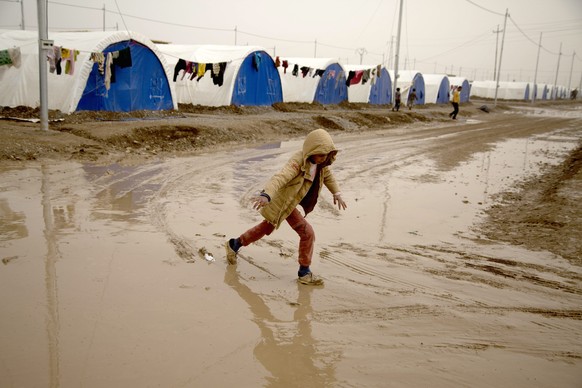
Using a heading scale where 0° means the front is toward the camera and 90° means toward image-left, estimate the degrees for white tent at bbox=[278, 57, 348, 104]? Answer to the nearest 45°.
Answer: approximately 315°

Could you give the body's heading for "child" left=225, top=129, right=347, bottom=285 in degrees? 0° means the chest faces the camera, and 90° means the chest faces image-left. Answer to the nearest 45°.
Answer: approximately 315°

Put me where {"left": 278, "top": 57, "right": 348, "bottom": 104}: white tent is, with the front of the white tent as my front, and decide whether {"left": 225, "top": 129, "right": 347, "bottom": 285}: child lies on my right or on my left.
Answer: on my right

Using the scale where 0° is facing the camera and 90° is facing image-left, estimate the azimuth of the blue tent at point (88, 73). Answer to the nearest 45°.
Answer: approximately 315°

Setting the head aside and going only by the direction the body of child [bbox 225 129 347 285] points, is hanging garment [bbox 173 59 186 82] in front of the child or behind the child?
behind

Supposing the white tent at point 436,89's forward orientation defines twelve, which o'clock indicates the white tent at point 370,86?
the white tent at point 370,86 is roughly at 2 o'clock from the white tent at point 436,89.

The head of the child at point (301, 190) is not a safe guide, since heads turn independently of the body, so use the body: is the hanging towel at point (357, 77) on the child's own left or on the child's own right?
on the child's own left

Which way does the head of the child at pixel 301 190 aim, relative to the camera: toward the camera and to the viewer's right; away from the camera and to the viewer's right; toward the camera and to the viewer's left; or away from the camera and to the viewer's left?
toward the camera and to the viewer's right
